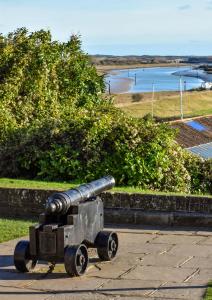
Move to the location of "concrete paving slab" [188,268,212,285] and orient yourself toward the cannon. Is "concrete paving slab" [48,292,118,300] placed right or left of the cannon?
left

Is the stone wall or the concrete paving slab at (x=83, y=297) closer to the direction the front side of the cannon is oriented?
the stone wall

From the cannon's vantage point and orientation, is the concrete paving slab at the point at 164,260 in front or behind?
in front

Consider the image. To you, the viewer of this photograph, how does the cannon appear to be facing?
facing away from the viewer and to the right of the viewer

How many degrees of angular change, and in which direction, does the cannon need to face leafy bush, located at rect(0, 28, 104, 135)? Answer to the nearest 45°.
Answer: approximately 45° to its left

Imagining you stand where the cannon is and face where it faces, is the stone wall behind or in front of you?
in front

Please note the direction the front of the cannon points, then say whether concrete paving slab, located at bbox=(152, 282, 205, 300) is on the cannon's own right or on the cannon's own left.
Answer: on the cannon's own right

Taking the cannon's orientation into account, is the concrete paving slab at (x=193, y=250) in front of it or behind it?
in front

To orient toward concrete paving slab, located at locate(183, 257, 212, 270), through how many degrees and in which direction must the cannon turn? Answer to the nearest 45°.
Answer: approximately 45° to its right

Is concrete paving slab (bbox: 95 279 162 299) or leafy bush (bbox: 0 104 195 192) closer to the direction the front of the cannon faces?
the leafy bush
